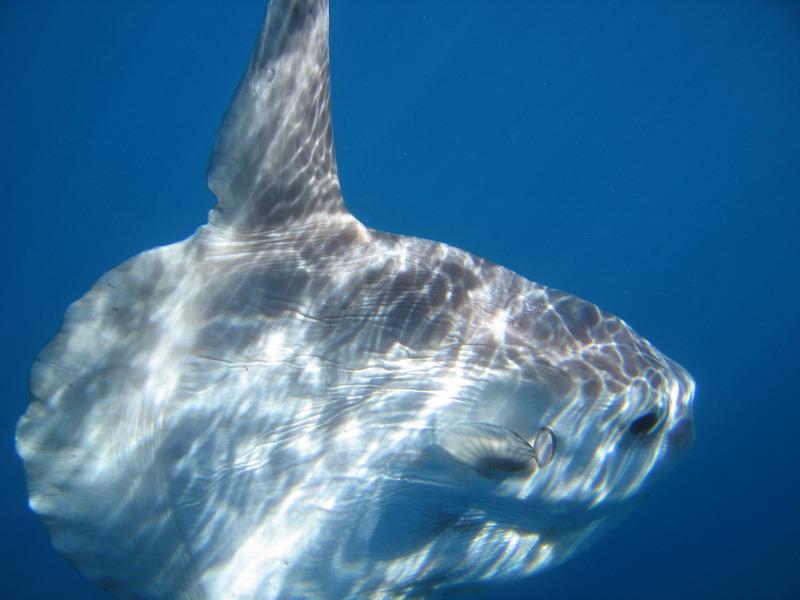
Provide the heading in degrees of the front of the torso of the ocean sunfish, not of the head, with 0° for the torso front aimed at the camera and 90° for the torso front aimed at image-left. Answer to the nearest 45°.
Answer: approximately 270°
